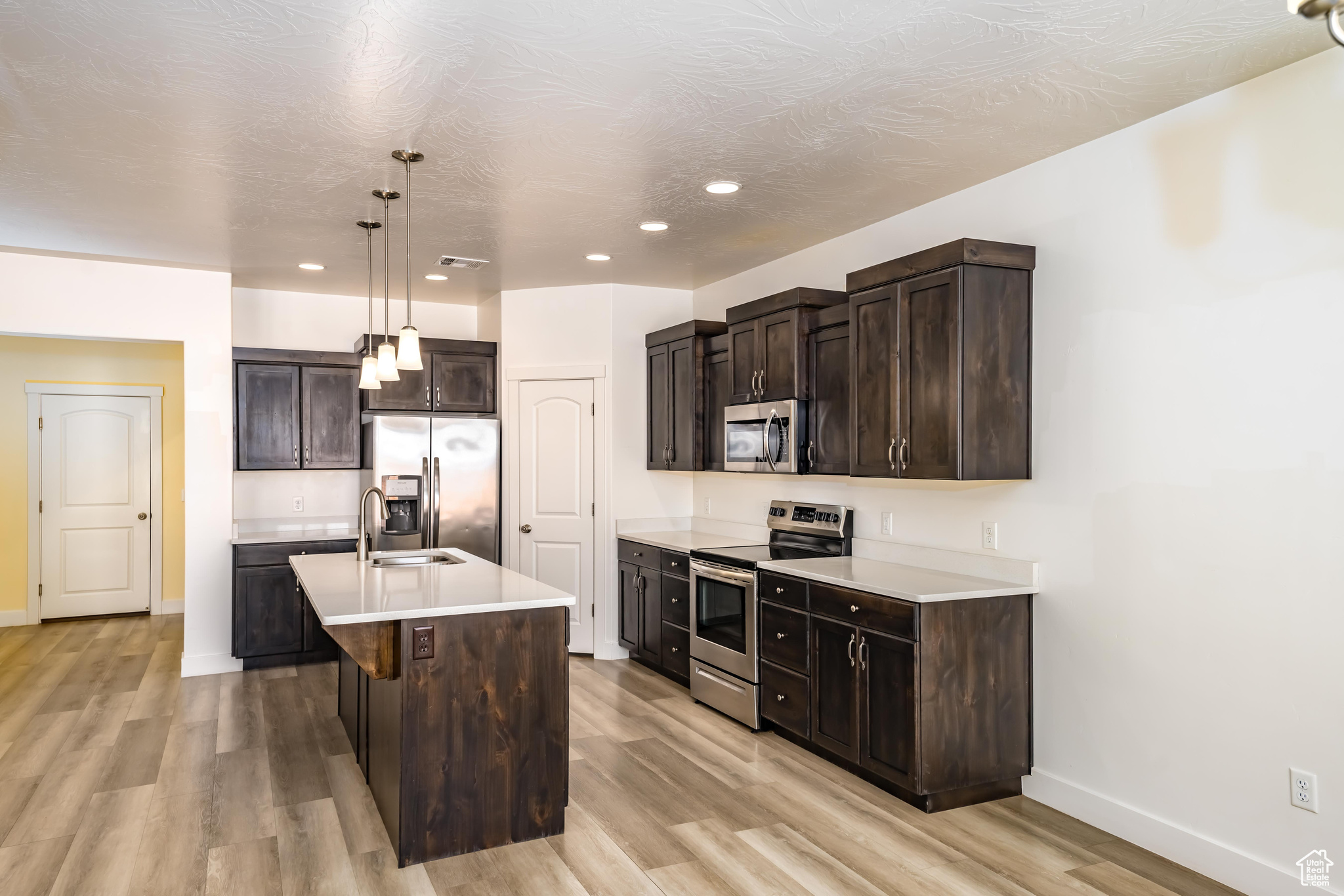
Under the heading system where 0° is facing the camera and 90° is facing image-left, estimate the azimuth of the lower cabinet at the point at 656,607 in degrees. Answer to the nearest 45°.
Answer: approximately 45°

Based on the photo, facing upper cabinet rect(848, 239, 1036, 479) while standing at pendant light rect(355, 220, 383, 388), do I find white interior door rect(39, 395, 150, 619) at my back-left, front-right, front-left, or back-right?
back-left

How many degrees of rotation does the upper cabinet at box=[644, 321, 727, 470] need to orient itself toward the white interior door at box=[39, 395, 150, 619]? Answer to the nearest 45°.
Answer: approximately 45° to its right

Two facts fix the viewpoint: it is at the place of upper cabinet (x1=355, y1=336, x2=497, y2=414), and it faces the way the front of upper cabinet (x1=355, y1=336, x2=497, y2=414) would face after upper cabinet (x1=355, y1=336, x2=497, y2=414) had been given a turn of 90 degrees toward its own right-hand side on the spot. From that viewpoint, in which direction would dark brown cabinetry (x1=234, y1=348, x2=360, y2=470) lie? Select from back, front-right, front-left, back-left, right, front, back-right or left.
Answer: front

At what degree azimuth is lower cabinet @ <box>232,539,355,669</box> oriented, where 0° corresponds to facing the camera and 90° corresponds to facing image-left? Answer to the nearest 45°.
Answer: approximately 0°

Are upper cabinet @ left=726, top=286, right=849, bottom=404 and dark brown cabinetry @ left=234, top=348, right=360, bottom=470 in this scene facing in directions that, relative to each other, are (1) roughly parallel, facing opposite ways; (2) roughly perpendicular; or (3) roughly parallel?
roughly perpendicular

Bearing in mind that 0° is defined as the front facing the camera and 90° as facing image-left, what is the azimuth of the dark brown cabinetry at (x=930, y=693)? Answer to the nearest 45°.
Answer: approximately 45°

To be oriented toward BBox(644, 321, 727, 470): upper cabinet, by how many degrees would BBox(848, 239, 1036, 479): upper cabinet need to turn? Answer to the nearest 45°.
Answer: approximately 90° to its right

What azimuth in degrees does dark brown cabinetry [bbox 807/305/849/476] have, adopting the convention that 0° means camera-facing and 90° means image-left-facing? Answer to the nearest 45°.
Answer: approximately 45°

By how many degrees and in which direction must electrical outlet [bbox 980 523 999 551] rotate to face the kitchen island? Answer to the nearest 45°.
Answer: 0° — it already faces it

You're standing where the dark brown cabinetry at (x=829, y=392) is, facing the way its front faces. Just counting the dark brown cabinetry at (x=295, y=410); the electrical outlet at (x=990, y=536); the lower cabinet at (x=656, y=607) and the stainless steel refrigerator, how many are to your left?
1

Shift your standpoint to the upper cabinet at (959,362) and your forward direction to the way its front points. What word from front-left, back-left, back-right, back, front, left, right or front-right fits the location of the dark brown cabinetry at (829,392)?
right
